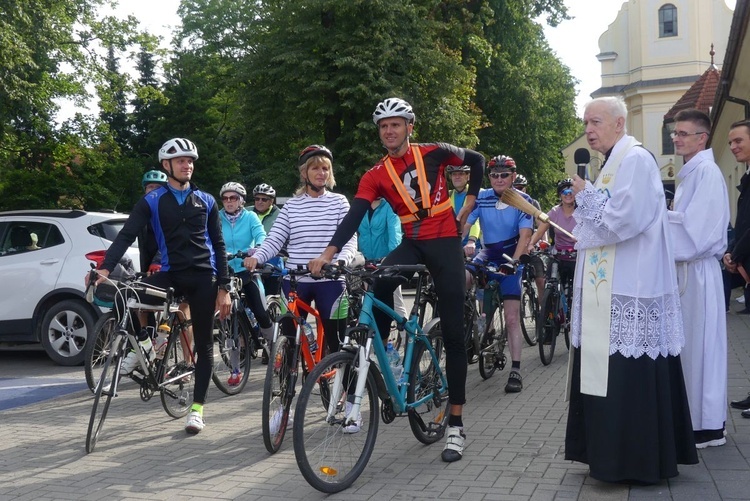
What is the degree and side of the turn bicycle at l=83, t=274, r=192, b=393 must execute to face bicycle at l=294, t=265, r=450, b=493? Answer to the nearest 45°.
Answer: approximately 90° to its left

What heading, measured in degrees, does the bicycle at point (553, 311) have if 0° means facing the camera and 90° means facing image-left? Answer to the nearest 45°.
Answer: approximately 0°

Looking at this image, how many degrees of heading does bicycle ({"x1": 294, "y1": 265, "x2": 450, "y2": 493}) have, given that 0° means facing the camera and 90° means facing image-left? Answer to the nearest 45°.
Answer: approximately 45°

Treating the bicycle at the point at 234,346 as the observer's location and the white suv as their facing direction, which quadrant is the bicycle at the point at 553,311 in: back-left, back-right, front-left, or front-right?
back-right

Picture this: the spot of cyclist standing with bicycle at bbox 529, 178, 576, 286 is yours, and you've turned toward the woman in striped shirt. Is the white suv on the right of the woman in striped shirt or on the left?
right

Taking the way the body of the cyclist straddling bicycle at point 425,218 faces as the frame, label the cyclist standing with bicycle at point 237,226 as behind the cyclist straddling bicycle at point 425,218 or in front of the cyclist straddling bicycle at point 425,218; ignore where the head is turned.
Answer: behind

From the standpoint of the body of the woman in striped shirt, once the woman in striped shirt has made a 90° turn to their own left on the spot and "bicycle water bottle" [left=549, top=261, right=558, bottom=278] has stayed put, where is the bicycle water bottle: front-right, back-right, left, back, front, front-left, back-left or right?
front-left

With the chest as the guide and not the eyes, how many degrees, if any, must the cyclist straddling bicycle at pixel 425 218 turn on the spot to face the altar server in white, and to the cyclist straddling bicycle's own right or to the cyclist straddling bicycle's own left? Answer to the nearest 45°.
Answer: approximately 90° to the cyclist straddling bicycle's own left

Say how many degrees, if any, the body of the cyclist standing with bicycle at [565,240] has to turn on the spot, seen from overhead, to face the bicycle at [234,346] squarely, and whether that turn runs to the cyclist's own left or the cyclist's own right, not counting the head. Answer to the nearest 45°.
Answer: approximately 45° to the cyclist's own right
